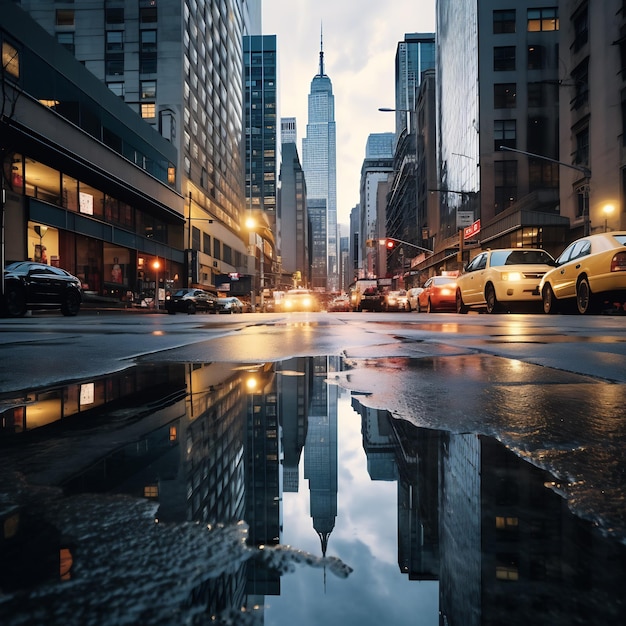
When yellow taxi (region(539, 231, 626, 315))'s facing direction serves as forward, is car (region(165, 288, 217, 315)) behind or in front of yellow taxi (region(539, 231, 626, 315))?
in front

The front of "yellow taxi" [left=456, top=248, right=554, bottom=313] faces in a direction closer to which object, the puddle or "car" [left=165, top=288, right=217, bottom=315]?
the puddle

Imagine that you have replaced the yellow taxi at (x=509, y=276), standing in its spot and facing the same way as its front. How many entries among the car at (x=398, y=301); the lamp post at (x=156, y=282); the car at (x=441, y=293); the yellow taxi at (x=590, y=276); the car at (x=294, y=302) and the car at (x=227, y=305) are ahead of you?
1

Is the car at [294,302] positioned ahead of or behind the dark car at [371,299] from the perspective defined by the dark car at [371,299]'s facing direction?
behind

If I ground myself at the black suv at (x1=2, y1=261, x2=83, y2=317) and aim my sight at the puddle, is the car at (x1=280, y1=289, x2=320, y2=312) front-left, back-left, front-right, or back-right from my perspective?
back-left

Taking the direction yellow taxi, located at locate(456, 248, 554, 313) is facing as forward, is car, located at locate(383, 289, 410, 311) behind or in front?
behind

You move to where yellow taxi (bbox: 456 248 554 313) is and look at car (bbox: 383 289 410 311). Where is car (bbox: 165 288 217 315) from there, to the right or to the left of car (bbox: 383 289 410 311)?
left

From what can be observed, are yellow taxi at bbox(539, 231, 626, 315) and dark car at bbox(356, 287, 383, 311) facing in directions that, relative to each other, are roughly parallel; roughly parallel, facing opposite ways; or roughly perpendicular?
roughly parallel, facing opposite ways
